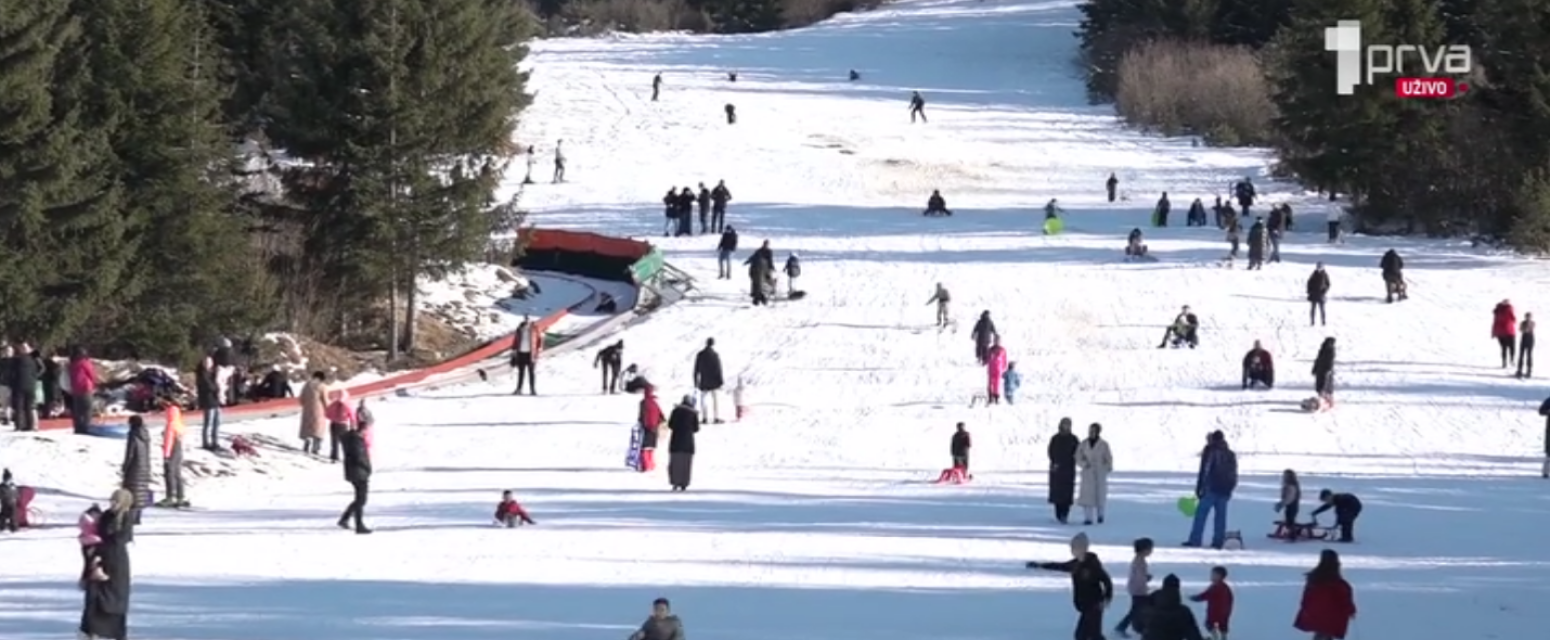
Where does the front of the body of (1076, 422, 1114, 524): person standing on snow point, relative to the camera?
toward the camera

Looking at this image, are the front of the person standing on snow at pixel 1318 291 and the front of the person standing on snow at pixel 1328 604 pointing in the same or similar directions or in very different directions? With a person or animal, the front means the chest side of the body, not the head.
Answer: very different directions

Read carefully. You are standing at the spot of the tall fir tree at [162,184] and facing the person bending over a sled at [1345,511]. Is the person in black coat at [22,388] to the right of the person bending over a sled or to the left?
right

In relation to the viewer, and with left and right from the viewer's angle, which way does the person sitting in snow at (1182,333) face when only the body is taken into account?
facing the viewer and to the left of the viewer

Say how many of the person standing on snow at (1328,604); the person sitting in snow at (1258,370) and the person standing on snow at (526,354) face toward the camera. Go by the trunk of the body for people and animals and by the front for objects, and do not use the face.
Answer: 2

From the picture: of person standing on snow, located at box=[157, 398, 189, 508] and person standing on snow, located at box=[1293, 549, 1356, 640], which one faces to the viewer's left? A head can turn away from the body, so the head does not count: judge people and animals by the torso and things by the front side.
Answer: person standing on snow, located at box=[157, 398, 189, 508]

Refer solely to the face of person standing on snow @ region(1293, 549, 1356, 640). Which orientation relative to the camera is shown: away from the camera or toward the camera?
away from the camera

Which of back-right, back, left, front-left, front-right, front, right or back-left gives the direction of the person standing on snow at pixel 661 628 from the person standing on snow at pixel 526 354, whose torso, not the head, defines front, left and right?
front

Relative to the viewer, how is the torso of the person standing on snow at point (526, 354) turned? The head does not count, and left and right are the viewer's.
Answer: facing the viewer

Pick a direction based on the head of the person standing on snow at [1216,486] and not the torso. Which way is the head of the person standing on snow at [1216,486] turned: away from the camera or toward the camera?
away from the camera

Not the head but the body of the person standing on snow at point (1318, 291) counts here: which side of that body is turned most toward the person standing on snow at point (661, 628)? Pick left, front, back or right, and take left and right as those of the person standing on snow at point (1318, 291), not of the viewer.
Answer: front

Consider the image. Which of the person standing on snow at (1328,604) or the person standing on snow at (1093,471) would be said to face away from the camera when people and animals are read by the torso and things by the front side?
the person standing on snow at (1328,604)

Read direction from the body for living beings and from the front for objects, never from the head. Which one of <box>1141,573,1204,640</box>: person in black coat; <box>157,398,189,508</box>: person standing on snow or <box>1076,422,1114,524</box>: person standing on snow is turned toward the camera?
<box>1076,422,1114,524</box>: person standing on snow

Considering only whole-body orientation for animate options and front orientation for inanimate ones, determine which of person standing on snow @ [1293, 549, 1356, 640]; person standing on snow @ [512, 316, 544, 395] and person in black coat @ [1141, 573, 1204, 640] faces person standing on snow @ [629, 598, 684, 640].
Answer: person standing on snow @ [512, 316, 544, 395]

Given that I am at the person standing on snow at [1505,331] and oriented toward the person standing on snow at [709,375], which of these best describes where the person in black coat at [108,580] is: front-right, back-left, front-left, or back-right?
front-left

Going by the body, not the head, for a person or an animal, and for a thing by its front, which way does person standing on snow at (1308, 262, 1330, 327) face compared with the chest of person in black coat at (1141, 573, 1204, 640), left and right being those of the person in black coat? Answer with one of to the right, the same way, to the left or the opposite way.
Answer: the opposite way

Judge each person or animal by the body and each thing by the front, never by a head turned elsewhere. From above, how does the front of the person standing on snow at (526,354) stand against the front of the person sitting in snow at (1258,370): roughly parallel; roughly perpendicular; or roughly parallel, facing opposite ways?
roughly parallel

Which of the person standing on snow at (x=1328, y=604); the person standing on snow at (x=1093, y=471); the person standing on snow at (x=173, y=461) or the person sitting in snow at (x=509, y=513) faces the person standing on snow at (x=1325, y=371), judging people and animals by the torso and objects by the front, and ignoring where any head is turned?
the person standing on snow at (x=1328, y=604)

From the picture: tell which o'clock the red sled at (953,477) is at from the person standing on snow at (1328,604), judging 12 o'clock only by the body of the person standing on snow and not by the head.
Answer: The red sled is roughly at 11 o'clock from the person standing on snow.
